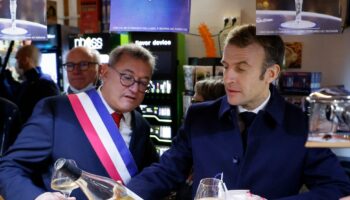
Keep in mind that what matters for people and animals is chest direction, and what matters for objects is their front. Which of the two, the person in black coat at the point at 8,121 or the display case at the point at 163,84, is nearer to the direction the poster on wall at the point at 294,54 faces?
the person in black coat

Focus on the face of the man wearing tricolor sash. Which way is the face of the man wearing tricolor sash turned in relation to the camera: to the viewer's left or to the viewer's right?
to the viewer's right

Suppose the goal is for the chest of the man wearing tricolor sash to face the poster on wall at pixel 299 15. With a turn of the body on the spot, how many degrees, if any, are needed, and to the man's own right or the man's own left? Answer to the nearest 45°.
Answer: approximately 45° to the man's own left

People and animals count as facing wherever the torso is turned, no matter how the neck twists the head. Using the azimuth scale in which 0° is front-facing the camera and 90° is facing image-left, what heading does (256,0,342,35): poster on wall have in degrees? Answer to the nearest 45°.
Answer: approximately 0°

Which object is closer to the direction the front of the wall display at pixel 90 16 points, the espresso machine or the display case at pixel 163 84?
the espresso machine

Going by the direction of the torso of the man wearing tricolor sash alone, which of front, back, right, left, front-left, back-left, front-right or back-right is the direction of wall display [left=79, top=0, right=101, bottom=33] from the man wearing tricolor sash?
back-left
